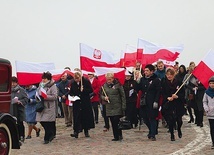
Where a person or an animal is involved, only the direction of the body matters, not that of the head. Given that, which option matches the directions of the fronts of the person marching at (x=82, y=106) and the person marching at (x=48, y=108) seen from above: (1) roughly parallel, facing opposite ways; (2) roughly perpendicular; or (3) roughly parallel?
roughly parallel

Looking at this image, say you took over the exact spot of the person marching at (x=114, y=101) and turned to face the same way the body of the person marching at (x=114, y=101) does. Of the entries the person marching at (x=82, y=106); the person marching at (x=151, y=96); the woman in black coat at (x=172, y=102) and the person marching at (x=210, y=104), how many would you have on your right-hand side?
1

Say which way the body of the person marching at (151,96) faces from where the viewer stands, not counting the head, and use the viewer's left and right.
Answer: facing the viewer and to the left of the viewer

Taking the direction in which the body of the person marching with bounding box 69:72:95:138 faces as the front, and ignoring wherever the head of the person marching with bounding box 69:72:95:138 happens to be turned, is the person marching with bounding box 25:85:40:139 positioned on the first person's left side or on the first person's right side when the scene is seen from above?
on the first person's right side

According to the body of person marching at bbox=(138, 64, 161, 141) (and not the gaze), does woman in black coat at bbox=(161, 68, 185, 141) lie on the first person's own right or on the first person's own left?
on the first person's own left

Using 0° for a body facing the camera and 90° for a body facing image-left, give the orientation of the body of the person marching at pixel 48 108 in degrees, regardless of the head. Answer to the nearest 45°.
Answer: approximately 45°

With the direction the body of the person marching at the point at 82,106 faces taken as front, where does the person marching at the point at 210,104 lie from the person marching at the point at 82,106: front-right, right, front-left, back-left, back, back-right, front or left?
left

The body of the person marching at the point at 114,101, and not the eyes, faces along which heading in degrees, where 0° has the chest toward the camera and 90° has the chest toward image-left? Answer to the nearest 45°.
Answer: approximately 45°

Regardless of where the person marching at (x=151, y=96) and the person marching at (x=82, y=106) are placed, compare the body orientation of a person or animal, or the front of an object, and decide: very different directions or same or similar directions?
same or similar directions

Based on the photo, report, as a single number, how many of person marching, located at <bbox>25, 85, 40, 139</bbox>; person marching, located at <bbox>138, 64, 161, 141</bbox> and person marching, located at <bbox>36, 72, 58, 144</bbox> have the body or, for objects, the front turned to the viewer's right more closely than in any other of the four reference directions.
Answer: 0

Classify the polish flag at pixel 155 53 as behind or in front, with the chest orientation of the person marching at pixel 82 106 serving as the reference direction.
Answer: behind

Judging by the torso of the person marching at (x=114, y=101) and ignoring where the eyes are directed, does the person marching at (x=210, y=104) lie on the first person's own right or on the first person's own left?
on the first person's own left

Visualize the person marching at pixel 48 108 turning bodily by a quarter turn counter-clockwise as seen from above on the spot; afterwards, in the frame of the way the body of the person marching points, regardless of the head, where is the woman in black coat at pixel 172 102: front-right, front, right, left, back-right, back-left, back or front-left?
front-left

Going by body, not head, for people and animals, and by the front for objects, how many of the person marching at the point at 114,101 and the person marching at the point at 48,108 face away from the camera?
0

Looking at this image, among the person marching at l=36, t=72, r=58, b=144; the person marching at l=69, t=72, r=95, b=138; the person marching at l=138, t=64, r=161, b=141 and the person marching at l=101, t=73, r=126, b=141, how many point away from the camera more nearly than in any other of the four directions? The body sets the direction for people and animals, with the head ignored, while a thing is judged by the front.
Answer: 0

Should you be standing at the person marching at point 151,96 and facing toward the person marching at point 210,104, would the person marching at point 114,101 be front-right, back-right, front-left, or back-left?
back-right

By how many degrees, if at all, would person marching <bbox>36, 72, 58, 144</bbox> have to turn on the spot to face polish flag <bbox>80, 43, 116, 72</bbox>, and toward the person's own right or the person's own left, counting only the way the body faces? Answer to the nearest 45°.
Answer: approximately 180°
